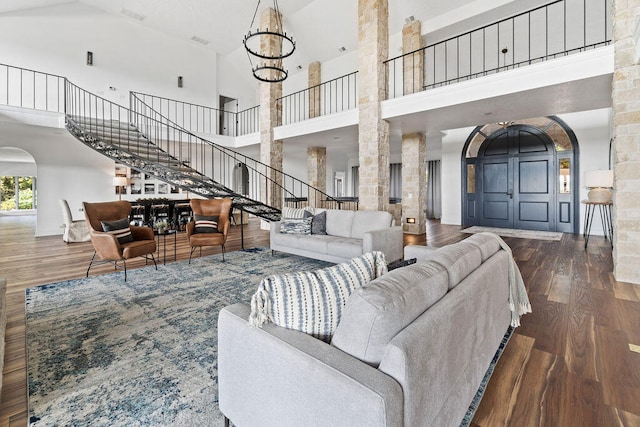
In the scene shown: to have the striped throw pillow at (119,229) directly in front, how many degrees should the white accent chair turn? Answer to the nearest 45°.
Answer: approximately 90° to its right

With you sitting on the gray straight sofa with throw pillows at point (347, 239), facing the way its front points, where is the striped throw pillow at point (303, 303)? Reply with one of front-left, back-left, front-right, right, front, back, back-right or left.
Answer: front-left

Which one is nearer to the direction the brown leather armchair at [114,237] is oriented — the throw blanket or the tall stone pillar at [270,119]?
the throw blanket

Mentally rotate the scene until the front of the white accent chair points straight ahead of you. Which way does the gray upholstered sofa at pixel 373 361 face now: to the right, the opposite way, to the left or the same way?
to the left

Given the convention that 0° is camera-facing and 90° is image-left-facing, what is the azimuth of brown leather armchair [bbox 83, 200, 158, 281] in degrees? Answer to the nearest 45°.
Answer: approximately 315°

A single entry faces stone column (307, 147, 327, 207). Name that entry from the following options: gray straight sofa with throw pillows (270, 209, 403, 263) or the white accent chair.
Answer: the white accent chair

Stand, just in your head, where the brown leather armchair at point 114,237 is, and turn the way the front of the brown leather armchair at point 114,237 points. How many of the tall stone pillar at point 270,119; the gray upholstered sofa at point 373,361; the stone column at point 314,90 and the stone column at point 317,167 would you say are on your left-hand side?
3

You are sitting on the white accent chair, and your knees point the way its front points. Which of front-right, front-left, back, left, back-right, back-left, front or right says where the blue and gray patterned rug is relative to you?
right

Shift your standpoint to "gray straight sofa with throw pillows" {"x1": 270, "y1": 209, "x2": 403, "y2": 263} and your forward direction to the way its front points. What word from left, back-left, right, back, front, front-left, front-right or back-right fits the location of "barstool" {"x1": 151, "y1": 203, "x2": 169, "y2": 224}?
right

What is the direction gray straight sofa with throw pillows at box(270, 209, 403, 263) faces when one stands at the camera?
facing the viewer and to the left of the viewer

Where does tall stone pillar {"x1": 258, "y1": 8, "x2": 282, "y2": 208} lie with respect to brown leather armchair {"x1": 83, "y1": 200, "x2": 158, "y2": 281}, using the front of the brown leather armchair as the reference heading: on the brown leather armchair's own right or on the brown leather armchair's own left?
on the brown leather armchair's own left

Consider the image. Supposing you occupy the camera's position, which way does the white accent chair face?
facing to the right of the viewer

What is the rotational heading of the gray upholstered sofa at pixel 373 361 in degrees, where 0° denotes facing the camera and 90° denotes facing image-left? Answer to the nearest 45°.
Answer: approximately 135°

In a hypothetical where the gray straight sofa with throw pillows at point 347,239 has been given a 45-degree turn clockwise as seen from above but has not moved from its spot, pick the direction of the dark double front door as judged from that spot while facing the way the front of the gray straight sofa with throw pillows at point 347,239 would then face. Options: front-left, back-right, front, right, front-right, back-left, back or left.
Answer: back-right

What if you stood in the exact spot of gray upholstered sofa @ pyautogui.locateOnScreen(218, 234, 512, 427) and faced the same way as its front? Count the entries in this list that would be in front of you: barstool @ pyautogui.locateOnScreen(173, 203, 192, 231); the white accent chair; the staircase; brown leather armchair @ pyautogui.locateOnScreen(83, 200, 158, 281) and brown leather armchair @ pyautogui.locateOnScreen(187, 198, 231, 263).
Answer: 5

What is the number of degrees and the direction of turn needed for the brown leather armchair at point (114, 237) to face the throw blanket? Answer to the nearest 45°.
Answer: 0° — it already faces it

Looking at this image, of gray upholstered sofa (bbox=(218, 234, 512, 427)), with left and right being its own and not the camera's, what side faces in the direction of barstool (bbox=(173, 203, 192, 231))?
front
